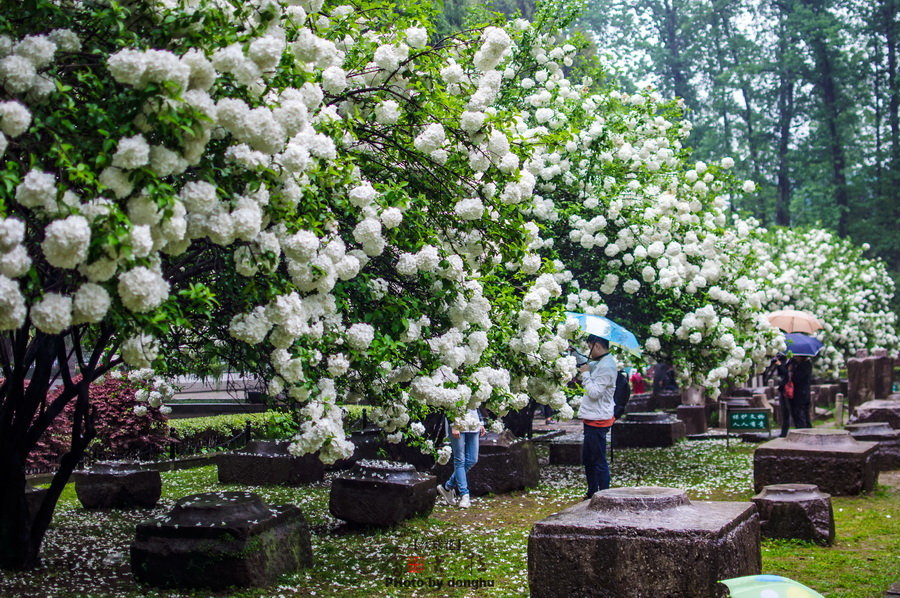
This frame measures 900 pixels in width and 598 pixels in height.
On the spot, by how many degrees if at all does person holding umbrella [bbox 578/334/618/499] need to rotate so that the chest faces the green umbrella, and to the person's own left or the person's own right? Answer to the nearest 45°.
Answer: approximately 90° to the person's own left

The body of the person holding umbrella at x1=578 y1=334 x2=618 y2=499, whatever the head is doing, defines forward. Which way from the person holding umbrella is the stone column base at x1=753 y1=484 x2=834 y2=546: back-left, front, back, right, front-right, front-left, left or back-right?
back-left

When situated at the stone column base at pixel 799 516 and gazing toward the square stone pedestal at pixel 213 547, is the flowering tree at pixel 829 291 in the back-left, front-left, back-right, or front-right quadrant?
back-right

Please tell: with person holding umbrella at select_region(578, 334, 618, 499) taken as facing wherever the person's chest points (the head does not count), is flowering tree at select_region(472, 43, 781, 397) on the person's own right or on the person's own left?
on the person's own right

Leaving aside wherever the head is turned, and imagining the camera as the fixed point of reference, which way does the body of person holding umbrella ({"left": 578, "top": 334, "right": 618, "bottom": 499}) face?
to the viewer's left

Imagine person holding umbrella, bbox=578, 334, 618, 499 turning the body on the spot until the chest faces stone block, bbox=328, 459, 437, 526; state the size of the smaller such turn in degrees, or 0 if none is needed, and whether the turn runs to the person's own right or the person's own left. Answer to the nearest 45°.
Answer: approximately 45° to the person's own left

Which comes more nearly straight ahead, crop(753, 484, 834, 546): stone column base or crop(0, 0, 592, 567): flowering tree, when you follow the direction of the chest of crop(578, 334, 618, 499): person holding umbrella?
the flowering tree

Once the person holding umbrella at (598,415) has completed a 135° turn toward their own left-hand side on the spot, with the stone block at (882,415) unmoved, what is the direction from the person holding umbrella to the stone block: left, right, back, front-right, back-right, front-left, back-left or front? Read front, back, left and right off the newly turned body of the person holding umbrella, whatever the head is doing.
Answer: left
